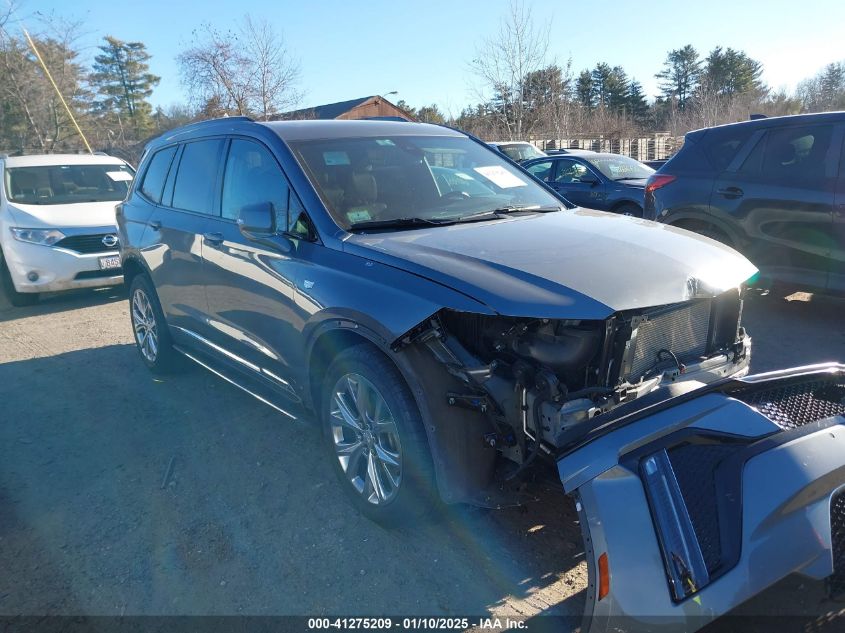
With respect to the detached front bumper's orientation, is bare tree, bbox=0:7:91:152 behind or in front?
behind

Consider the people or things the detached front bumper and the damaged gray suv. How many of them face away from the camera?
0

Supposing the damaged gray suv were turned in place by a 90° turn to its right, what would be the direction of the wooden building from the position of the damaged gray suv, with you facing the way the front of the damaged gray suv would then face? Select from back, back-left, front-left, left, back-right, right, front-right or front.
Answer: back-right

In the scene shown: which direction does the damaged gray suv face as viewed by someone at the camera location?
facing the viewer and to the right of the viewer

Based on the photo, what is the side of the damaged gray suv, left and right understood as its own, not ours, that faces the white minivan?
back

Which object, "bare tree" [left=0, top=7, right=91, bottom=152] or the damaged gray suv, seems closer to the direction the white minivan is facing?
the damaged gray suv

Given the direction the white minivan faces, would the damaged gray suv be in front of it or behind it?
in front

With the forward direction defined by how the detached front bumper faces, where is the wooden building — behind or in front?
behind

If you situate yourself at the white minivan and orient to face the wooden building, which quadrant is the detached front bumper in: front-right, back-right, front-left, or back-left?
back-right
